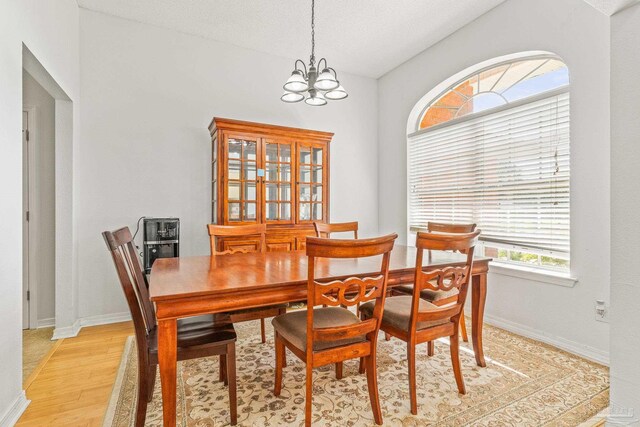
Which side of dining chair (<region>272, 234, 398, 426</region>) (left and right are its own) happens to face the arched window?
right

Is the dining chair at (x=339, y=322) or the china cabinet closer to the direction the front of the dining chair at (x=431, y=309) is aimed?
the china cabinet

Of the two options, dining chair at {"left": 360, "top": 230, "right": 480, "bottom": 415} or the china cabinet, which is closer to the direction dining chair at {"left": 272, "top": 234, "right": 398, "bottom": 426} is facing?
the china cabinet

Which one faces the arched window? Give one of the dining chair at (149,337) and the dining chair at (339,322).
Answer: the dining chair at (149,337)

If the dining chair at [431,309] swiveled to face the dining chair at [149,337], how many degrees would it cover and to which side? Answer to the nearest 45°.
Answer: approximately 90° to its left

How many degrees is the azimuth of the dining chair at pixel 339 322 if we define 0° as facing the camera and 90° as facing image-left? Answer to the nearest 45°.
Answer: approximately 135°

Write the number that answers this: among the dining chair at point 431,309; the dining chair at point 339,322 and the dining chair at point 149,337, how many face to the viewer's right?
1

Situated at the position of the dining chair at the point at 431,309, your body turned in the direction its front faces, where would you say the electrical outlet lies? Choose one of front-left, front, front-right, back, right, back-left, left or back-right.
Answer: right

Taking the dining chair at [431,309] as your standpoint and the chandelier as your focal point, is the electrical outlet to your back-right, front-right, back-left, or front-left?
back-right

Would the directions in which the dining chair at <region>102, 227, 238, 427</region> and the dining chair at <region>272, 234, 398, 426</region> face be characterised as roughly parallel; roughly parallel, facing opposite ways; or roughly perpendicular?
roughly perpendicular

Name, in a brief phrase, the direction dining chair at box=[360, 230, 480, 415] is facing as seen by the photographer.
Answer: facing away from the viewer and to the left of the viewer

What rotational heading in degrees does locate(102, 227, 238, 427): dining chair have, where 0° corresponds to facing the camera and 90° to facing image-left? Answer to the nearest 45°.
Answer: approximately 270°

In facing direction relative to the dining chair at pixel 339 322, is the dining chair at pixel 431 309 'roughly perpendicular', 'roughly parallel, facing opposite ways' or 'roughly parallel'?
roughly parallel

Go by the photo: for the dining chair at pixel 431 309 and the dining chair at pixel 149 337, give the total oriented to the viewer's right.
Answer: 1
